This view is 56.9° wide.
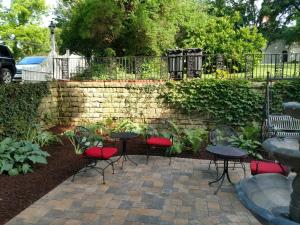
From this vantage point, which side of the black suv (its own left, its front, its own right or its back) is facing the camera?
left

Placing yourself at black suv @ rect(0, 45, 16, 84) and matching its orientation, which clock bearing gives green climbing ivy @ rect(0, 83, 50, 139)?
The green climbing ivy is roughly at 9 o'clock from the black suv.

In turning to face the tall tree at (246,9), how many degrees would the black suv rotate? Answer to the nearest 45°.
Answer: approximately 135° to its right

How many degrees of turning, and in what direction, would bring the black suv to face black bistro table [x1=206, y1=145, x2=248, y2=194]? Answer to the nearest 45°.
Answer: approximately 135° to its left

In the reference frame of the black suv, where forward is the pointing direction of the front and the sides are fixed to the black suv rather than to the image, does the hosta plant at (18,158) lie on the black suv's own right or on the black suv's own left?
on the black suv's own left

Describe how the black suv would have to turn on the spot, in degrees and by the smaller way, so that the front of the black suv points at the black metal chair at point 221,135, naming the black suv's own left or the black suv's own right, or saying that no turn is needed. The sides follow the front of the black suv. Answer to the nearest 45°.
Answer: approximately 135° to the black suv's own left

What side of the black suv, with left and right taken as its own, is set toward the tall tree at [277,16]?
back

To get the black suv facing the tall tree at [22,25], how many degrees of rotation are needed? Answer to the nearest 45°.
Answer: approximately 90° to its right
